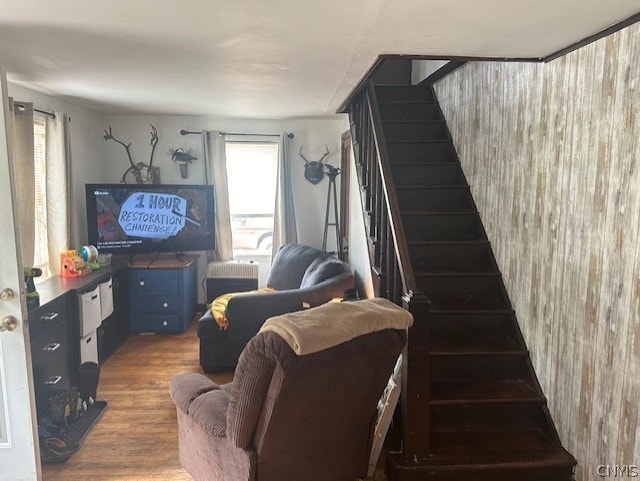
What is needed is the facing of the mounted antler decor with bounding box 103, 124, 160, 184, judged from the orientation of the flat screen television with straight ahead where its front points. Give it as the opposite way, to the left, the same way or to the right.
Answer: the same way

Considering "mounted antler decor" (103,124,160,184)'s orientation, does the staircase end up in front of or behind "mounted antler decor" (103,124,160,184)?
in front

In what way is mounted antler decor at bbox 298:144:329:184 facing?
toward the camera

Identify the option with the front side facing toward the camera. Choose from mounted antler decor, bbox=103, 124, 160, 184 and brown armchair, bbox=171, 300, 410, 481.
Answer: the mounted antler decor

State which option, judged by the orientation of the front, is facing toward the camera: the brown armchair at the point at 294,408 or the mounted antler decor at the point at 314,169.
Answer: the mounted antler decor

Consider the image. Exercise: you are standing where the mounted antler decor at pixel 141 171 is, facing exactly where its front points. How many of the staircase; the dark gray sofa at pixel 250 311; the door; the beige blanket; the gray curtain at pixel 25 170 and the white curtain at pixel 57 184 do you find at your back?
0

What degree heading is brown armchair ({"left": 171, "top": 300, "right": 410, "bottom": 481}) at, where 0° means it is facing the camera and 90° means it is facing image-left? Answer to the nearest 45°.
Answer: approximately 135°

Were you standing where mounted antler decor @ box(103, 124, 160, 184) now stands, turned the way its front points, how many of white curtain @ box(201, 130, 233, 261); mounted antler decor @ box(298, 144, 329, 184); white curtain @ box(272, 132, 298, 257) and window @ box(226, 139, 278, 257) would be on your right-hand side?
0

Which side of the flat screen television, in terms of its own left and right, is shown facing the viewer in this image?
front

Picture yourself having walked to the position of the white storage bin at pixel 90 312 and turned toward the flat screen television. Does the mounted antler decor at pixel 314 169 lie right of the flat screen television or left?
right

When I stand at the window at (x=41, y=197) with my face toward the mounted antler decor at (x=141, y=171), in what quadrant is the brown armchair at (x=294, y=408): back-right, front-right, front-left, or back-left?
back-right

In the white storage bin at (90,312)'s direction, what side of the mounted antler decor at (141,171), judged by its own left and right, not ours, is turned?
front

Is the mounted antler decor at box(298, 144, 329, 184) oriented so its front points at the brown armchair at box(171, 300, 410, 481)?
yes

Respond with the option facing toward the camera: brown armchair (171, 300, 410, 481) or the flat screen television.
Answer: the flat screen television

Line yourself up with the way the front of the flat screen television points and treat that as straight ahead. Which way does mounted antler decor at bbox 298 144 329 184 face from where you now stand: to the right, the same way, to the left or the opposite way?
the same way
